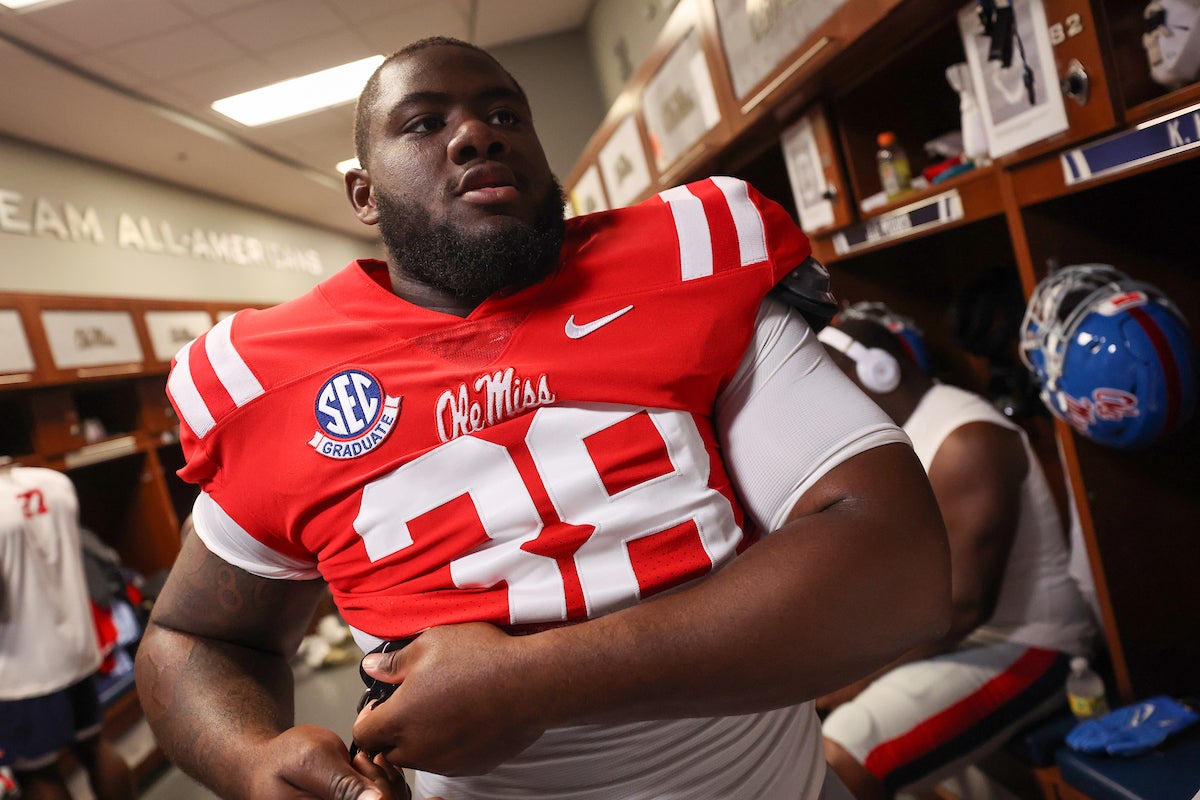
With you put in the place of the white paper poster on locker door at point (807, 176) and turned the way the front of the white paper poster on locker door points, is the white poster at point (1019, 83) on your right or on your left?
on your left

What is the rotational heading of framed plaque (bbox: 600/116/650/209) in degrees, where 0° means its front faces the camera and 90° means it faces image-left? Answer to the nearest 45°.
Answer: approximately 45°

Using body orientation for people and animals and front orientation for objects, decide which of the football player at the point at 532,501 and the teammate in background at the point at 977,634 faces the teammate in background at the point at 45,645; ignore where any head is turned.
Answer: the teammate in background at the point at 977,634

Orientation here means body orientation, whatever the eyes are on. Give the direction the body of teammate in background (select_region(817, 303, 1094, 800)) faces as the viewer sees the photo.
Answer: to the viewer's left

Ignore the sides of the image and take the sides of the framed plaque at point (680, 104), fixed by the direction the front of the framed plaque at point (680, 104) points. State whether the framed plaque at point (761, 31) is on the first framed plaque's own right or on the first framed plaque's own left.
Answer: on the first framed plaque's own left

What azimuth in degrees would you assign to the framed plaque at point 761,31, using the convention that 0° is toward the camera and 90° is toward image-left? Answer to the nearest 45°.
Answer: approximately 45°

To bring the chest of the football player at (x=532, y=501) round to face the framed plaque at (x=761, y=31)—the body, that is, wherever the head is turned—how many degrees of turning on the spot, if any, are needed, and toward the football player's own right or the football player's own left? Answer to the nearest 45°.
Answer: approximately 135° to the football player's own left

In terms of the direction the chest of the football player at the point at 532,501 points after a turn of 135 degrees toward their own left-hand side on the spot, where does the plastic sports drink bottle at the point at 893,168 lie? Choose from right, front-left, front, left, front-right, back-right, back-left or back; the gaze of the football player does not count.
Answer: front

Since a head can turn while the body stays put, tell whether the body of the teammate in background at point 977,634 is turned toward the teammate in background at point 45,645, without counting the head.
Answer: yes

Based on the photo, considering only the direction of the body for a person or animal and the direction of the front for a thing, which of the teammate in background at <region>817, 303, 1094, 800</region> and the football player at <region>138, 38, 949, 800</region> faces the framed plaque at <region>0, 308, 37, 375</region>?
the teammate in background
